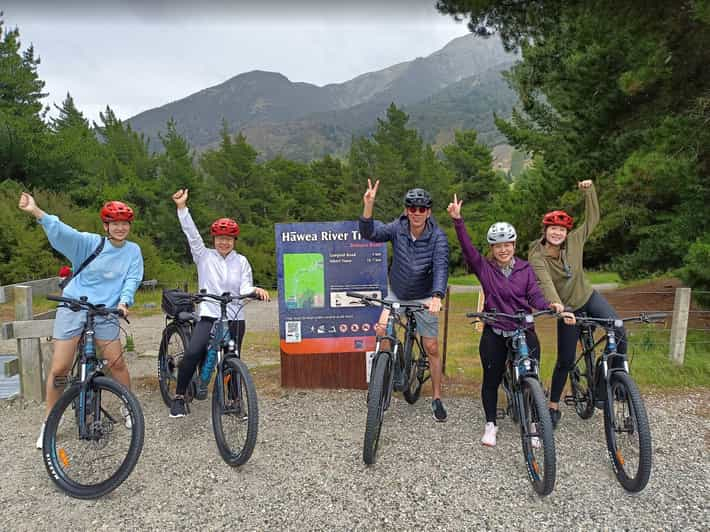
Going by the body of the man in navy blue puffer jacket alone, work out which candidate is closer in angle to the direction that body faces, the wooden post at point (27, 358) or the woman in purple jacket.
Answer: the woman in purple jacket

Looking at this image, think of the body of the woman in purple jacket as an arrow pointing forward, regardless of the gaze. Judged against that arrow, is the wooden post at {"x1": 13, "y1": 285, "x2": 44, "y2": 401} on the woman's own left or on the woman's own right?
on the woman's own right

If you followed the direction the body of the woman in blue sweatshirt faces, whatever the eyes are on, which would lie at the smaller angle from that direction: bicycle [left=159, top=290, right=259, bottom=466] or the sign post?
the bicycle

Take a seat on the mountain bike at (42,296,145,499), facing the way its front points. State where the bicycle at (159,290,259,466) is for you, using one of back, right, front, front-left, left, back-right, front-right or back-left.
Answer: left

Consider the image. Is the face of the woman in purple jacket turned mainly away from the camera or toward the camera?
toward the camera

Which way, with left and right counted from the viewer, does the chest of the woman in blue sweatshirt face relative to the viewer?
facing the viewer

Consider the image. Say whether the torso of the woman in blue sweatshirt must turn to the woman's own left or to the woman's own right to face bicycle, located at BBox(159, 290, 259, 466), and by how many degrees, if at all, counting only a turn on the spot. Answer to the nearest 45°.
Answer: approximately 45° to the woman's own left

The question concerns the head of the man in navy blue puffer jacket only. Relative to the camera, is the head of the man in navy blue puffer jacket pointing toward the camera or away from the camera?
toward the camera

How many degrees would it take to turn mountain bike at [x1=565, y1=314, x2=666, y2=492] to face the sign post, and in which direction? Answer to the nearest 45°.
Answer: approximately 135° to its right

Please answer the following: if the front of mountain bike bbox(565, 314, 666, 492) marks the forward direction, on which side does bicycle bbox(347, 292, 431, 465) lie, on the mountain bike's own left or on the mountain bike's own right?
on the mountain bike's own right

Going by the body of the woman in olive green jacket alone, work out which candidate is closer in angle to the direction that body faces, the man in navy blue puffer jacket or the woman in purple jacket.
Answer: the woman in purple jacket

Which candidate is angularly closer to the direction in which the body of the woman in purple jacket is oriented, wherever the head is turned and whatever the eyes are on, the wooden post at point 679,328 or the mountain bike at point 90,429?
the mountain bike

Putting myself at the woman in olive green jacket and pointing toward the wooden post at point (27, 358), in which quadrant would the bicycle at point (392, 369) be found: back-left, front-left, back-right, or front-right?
front-left

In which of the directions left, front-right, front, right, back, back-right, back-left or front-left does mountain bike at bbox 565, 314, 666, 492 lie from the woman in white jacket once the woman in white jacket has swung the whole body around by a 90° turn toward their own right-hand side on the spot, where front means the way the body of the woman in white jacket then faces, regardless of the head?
back-left

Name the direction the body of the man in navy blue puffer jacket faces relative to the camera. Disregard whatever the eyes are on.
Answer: toward the camera

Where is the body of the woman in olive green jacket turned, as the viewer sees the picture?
toward the camera
